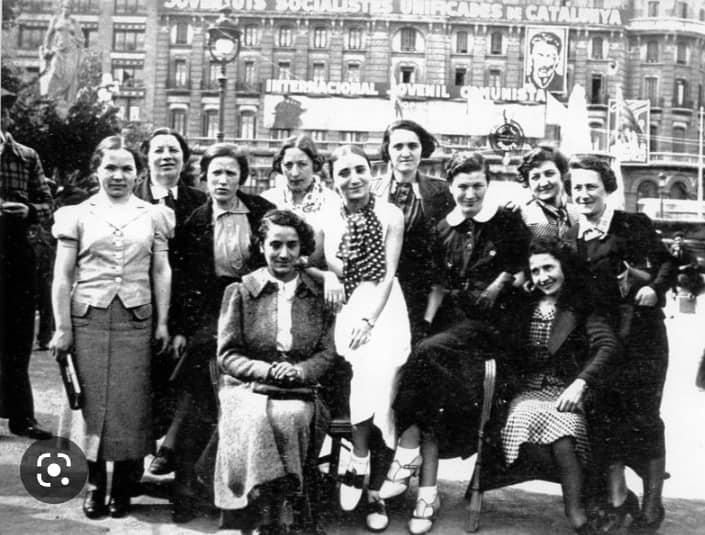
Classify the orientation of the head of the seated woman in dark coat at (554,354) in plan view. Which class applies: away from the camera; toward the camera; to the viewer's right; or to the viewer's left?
toward the camera

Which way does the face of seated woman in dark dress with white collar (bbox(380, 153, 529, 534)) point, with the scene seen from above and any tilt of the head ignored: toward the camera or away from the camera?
toward the camera

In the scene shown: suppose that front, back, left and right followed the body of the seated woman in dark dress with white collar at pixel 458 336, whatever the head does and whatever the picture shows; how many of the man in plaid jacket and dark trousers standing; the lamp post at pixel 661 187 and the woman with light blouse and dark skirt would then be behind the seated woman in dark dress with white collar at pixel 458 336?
1

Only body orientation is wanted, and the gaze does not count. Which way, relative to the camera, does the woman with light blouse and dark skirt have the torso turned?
toward the camera

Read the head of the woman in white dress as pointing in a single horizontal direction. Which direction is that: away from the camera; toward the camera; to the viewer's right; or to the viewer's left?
toward the camera

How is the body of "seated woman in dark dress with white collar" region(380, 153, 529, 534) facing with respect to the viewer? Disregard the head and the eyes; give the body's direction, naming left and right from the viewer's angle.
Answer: facing the viewer and to the left of the viewer
